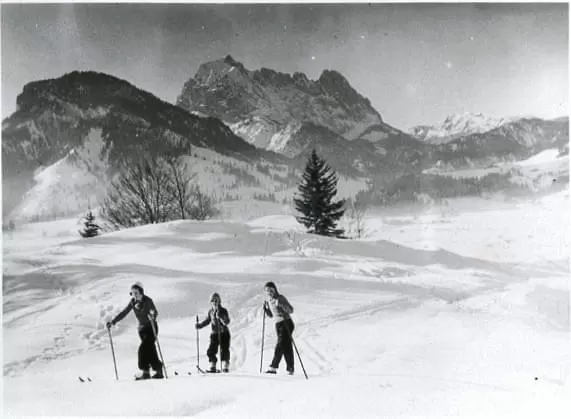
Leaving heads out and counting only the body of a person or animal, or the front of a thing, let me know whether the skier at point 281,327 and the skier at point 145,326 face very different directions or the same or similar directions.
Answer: same or similar directions

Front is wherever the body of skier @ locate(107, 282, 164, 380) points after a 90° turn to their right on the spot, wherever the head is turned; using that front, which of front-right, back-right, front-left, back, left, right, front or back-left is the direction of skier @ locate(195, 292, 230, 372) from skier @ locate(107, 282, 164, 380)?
back-right

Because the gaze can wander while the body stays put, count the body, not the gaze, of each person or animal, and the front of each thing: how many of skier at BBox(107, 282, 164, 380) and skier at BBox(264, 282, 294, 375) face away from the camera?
0

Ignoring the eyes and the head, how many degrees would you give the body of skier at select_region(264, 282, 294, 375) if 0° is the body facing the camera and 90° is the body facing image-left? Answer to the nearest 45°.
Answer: approximately 45°

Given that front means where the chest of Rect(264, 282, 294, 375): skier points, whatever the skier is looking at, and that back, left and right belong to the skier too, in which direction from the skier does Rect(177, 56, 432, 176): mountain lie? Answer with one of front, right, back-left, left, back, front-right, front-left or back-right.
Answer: back-right

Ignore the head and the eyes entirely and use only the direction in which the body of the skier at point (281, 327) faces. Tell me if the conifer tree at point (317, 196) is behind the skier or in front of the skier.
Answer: behind

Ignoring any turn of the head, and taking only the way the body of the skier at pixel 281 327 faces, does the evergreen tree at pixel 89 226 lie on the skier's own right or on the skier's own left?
on the skier's own right

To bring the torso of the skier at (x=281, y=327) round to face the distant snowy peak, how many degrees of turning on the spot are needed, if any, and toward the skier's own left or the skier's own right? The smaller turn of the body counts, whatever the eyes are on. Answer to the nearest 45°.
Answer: approximately 180°

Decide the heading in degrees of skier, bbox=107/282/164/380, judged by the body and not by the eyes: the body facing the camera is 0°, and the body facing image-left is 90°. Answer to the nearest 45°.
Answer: approximately 45°

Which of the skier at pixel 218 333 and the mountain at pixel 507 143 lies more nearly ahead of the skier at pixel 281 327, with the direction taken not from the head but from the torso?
the skier

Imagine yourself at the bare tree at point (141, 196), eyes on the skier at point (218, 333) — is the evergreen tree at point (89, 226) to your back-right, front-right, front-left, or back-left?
front-right
